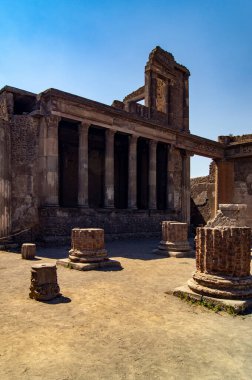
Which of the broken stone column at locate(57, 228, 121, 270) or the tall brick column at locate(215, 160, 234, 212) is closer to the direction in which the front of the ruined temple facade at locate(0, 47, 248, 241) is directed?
the broken stone column

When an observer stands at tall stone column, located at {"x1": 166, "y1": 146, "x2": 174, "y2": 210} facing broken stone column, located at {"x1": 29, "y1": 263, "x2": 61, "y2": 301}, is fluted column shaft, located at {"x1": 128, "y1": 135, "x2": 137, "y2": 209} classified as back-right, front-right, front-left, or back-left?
front-right

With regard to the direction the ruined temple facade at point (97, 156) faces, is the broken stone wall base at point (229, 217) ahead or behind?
ahead

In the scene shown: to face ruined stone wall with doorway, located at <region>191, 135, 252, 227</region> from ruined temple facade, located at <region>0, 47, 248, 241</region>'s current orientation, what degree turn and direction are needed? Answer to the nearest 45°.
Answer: approximately 90° to its left

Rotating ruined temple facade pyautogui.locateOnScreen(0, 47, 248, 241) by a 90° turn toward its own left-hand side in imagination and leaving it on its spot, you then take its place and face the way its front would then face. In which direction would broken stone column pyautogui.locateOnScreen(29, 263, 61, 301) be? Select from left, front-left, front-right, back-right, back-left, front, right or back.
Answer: back-right

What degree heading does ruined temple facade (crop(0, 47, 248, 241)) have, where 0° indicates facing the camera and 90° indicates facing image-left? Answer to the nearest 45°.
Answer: approximately 315°

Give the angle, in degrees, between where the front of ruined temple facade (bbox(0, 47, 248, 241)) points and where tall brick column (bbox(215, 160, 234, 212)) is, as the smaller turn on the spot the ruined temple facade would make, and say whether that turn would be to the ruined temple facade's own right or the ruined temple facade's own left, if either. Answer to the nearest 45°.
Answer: approximately 90° to the ruined temple facade's own left

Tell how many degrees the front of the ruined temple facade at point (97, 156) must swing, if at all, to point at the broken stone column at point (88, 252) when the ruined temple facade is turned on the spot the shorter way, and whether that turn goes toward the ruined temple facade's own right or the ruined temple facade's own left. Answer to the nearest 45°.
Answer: approximately 45° to the ruined temple facade's own right

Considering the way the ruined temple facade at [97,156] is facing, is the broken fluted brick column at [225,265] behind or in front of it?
in front

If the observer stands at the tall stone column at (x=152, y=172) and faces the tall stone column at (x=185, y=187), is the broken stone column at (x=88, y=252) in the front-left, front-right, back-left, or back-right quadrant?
back-right
